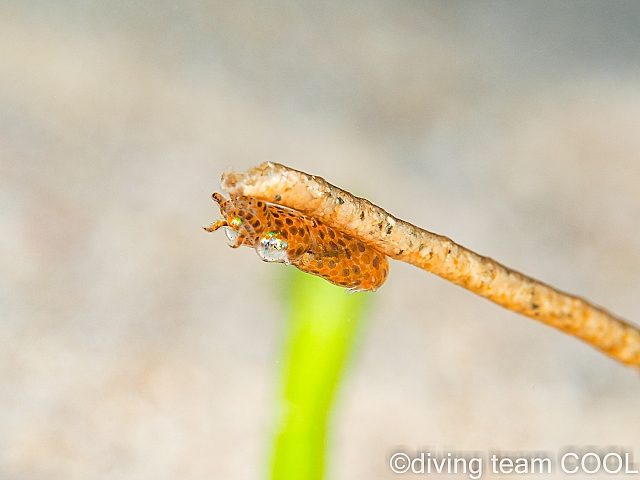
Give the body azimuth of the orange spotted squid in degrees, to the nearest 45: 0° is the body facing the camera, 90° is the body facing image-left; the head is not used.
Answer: approximately 90°
